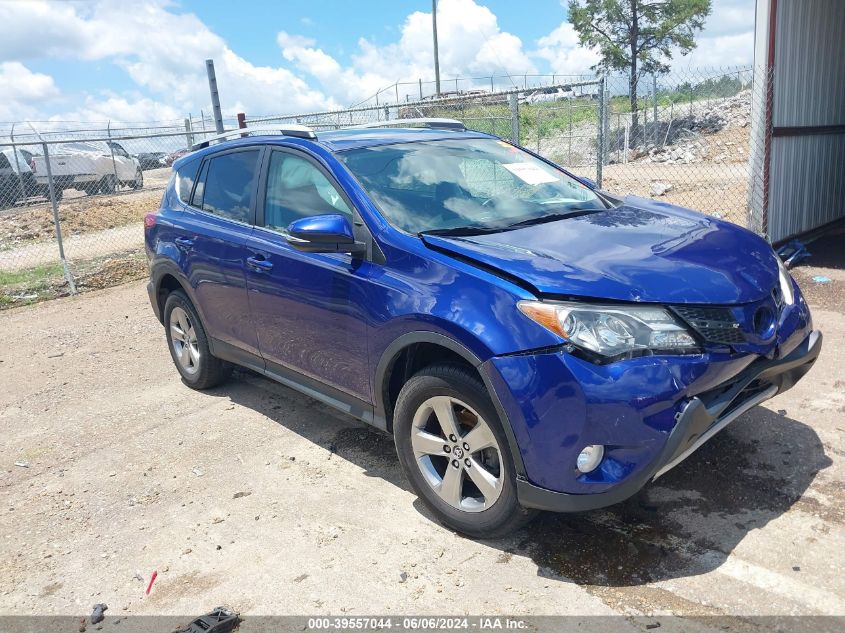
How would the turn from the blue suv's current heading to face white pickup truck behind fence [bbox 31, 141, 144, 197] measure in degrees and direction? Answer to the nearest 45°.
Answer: approximately 180°

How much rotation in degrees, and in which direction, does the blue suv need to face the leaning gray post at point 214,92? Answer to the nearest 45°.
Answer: approximately 180°

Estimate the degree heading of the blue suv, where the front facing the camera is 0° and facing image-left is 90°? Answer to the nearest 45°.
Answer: approximately 315°

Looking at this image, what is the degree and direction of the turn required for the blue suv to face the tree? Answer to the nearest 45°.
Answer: approximately 135° to its left

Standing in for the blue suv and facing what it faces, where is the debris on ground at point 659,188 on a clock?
The debris on ground is roughly at 8 o'clock from the blue suv.

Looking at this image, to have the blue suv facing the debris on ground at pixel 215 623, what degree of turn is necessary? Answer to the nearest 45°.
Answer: approximately 90° to its right

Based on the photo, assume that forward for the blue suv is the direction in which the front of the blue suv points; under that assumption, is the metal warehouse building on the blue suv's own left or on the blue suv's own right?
on the blue suv's own left

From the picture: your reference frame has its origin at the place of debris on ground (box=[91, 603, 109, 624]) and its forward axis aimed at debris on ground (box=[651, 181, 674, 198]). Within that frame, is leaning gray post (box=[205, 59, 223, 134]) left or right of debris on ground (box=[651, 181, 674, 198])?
left

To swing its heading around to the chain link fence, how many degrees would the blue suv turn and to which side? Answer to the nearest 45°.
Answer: approximately 135° to its left

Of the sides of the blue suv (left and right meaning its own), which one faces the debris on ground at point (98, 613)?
right
